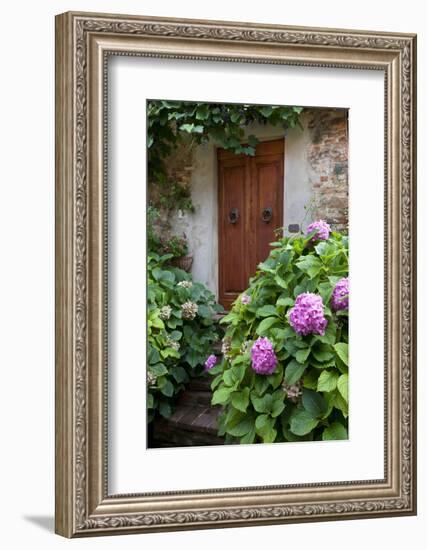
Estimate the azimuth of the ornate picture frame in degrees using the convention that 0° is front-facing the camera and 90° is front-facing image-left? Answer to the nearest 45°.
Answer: approximately 315°
